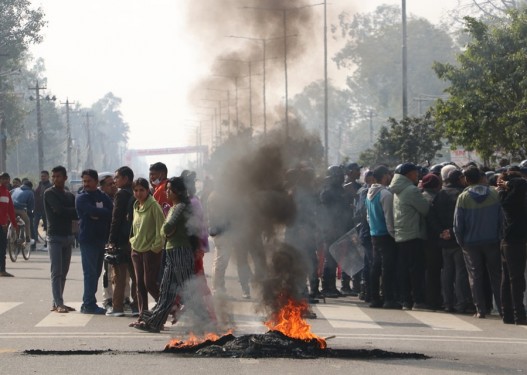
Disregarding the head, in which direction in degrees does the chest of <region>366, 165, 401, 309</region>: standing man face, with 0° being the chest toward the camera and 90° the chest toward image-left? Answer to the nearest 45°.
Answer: approximately 225°

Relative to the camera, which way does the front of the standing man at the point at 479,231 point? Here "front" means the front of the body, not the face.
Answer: away from the camera

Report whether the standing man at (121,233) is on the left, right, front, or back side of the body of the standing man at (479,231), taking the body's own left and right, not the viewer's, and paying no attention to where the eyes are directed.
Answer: left

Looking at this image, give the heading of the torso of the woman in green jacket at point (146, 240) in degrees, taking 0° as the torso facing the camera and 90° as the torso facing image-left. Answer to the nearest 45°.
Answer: approximately 45°

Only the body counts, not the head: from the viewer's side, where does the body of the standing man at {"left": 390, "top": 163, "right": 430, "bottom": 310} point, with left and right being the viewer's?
facing away from the viewer and to the right of the viewer

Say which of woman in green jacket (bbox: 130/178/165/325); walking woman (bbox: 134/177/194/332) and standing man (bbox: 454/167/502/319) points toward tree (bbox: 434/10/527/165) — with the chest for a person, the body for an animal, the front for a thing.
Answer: the standing man

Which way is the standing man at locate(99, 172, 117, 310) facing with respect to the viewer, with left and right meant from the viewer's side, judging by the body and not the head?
facing the viewer and to the right of the viewer

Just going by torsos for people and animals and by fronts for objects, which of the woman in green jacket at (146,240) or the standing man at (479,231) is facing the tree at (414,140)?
the standing man
